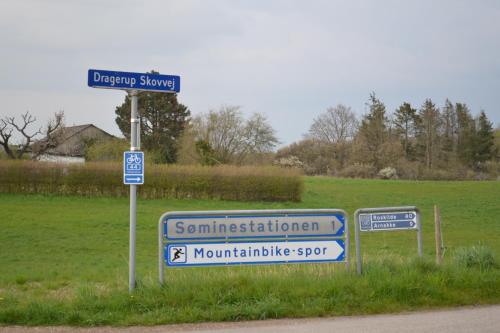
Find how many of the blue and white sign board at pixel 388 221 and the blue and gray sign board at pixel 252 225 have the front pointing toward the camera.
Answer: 2

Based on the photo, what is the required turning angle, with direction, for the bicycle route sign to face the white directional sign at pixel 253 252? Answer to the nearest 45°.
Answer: approximately 90° to its left

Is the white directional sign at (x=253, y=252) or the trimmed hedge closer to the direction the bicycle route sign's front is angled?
the white directional sign

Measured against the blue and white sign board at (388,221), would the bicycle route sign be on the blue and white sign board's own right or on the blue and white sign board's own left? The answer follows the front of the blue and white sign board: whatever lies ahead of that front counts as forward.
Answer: on the blue and white sign board's own right

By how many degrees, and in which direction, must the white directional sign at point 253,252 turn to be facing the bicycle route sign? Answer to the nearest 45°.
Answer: approximately 90° to its right

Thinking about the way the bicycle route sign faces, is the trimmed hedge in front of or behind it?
behind

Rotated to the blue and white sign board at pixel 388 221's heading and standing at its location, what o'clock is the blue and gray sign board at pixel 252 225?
the blue and gray sign board at pixel 252 225 is roughly at 2 o'clock from the blue and white sign board at pixel 388 221.

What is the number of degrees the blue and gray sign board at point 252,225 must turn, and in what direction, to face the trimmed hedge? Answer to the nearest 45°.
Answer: approximately 180°

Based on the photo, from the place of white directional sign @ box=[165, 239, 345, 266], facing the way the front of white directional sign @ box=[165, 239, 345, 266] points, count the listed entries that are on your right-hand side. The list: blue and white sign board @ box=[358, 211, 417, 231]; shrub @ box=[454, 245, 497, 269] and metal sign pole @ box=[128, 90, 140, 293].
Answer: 1

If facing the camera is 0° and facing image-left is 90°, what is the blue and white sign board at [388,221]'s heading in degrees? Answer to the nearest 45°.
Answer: approximately 0°

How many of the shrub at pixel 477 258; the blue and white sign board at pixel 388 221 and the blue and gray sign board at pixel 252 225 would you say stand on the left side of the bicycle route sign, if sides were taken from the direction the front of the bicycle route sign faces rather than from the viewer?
3
